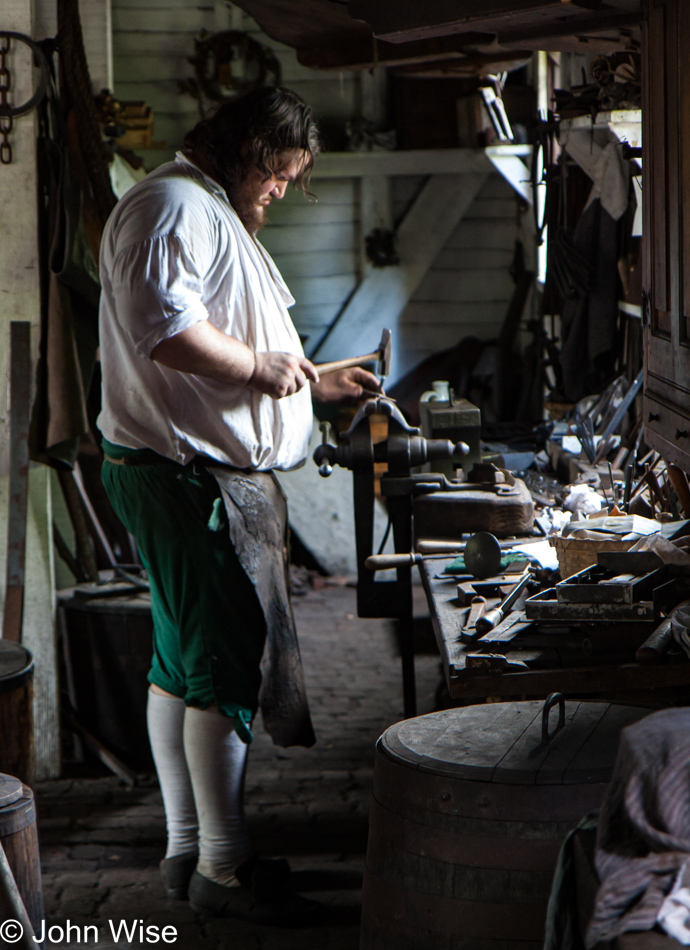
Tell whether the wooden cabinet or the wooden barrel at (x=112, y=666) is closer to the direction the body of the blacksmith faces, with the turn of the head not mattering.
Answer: the wooden cabinet

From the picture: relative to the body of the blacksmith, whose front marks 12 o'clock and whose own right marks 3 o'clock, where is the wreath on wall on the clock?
The wreath on wall is roughly at 9 o'clock from the blacksmith.

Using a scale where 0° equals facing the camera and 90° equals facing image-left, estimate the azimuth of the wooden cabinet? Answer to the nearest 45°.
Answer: approximately 45°

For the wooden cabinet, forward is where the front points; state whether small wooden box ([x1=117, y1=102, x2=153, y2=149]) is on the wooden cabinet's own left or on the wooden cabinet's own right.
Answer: on the wooden cabinet's own right

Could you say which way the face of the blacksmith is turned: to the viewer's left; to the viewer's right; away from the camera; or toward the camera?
to the viewer's right

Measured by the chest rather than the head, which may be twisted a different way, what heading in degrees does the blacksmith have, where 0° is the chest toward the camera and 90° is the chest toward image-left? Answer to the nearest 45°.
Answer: approximately 270°

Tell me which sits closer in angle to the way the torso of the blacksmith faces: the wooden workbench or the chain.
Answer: the wooden workbench

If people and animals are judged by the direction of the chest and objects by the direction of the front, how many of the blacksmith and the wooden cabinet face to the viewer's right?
1

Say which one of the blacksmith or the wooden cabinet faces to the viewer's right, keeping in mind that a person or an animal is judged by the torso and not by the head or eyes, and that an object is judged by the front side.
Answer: the blacksmith
